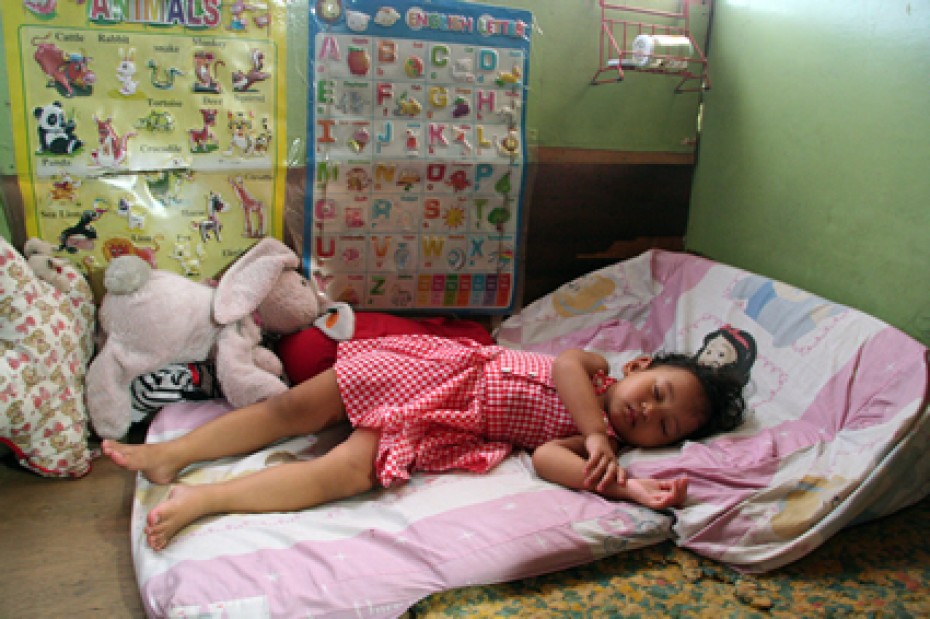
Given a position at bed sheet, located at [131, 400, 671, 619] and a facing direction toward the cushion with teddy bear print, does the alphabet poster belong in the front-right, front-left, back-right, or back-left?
front-right

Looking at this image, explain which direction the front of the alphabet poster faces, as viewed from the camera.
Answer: facing the viewer

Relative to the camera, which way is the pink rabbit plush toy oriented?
to the viewer's right

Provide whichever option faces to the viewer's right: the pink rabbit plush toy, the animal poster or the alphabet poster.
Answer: the pink rabbit plush toy

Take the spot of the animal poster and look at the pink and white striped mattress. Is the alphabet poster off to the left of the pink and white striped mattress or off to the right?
left

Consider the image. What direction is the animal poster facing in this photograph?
toward the camera

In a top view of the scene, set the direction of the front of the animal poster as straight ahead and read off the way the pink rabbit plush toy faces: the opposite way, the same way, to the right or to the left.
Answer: to the left

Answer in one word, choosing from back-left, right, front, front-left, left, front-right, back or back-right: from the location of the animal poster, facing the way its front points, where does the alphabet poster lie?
left

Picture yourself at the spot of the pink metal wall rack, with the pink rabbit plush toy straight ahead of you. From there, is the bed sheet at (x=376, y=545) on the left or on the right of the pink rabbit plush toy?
left
